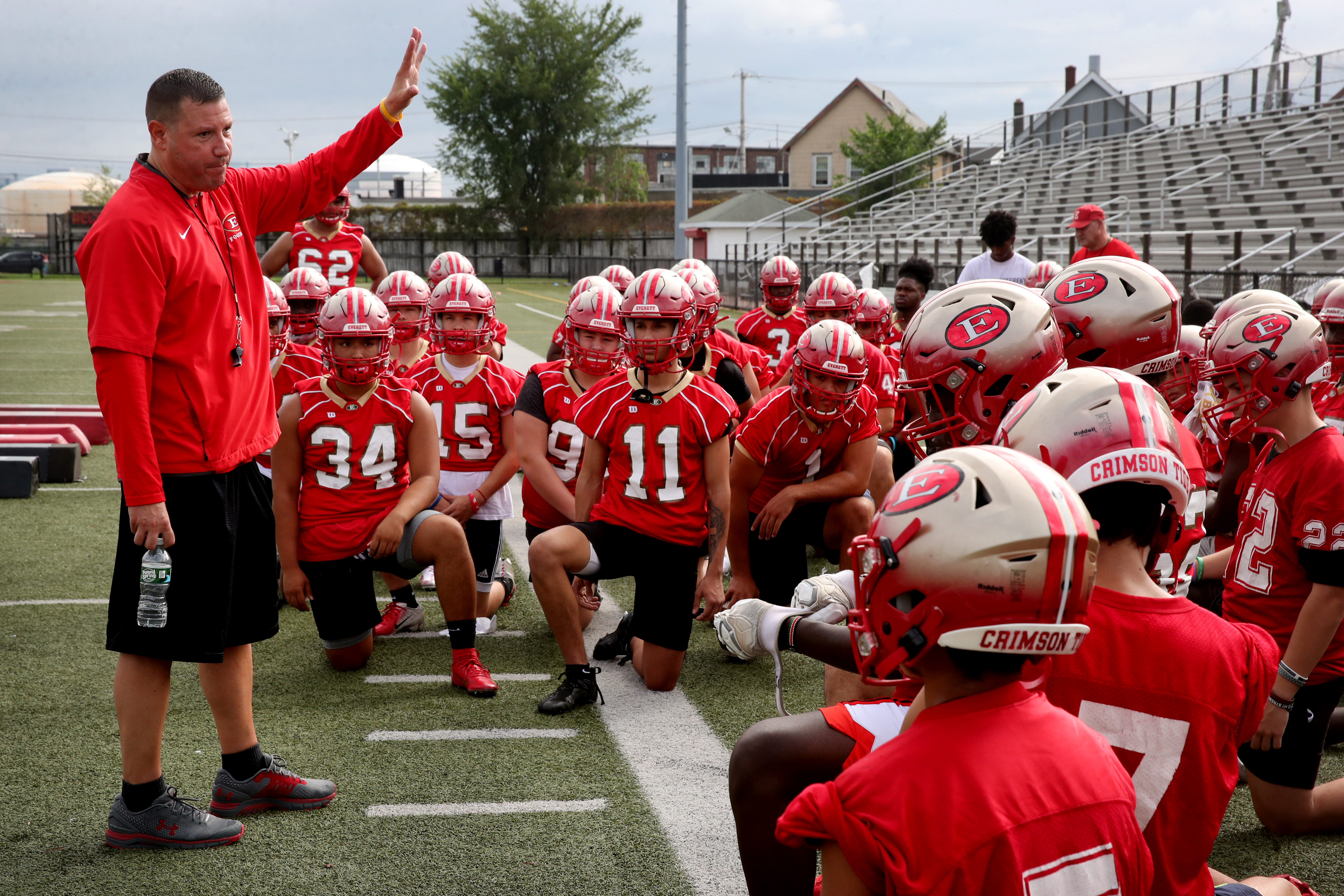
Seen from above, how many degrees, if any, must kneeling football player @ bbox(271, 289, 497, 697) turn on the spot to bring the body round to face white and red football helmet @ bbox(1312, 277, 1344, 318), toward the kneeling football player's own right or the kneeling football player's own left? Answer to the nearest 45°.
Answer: approximately 90° to the kneeling football player's own left

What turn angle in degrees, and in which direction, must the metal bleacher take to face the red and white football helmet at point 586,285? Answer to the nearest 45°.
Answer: approximately 45° to its left

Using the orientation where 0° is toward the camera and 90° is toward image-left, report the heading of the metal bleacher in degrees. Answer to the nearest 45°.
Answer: approximately 45°

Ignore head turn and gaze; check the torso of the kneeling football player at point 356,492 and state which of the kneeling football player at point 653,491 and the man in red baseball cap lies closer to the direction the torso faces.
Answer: the kneeling football player

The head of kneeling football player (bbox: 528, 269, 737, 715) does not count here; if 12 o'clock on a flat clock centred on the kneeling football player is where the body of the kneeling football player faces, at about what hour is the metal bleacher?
The metal bleacher is roughly at 7 o'clock from the kneeling football player.

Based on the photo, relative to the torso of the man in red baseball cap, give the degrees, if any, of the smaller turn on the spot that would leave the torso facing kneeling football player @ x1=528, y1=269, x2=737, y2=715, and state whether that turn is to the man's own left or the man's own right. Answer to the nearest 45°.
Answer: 0° — they already face them

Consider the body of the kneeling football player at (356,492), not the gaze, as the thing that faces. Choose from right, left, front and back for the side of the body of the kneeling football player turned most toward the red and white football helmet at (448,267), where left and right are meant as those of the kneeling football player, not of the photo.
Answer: back

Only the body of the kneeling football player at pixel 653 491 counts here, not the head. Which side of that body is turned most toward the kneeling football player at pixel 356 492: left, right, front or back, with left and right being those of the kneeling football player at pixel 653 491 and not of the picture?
right
